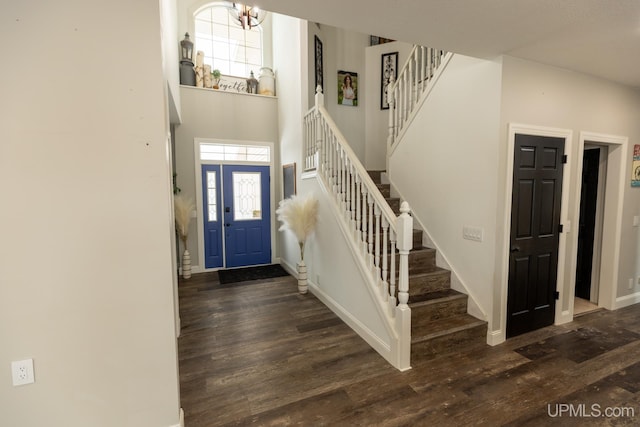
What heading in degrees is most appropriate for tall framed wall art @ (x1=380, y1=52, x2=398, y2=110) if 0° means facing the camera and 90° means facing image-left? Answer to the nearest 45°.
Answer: approximately 45°

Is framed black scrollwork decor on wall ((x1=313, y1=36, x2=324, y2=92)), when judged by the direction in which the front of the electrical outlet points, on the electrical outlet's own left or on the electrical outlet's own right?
on the electrical outlet's own left

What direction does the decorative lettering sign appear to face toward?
toward the camera

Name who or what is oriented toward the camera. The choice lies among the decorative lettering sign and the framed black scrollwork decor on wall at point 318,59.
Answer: the decorative lettering sign

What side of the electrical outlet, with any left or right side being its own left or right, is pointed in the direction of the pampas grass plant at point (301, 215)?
left

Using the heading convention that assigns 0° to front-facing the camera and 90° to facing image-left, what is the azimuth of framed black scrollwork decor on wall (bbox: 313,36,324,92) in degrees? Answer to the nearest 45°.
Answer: approximately 270°
